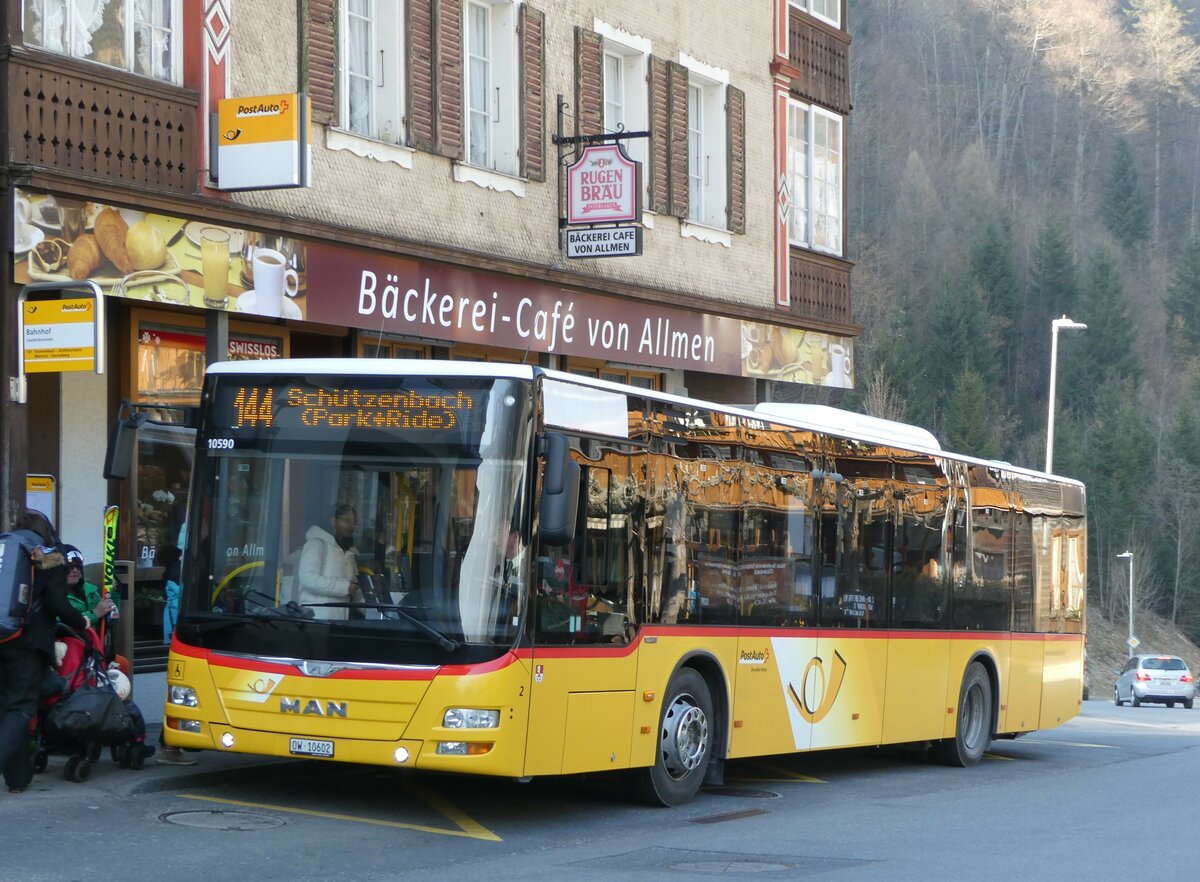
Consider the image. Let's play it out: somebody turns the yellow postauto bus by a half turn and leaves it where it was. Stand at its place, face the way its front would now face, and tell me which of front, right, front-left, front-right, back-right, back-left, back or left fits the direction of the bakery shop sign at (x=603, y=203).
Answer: front-left

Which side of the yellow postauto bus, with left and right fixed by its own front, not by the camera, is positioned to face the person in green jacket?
front

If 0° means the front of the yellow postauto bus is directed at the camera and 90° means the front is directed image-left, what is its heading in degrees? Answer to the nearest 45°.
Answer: approximately 45°

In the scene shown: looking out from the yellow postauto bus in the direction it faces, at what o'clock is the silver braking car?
The silver braking car is roughly at 5 o'clock from the yellow postauto bus.

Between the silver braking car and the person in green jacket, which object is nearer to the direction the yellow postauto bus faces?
the person in green jacket
